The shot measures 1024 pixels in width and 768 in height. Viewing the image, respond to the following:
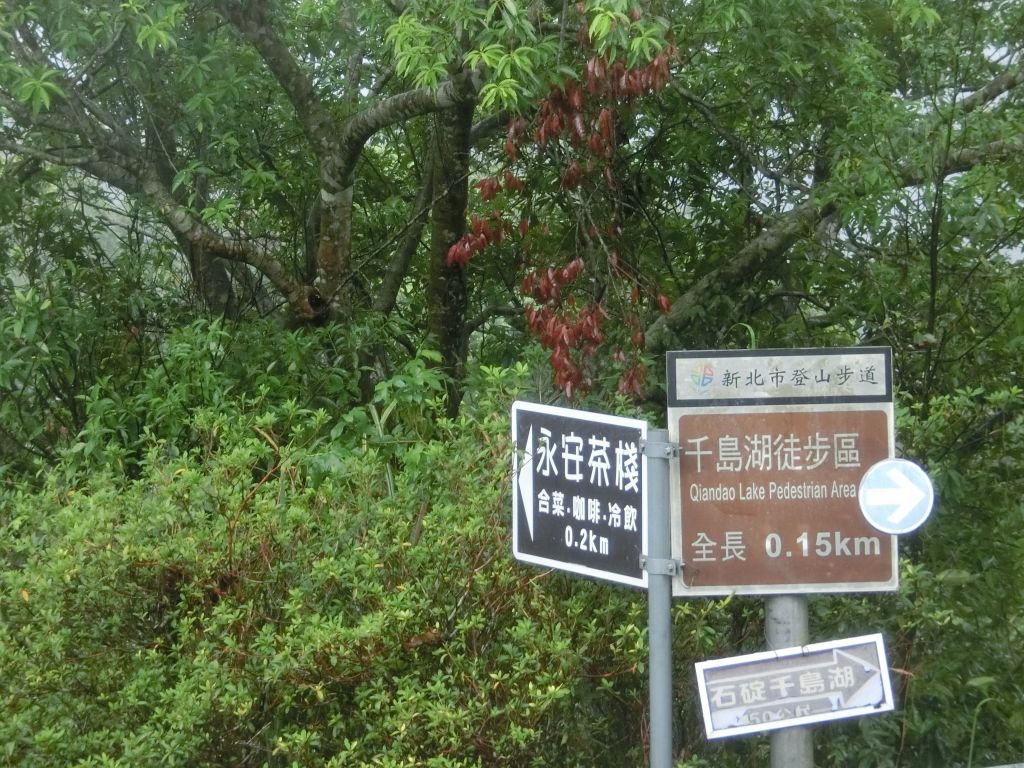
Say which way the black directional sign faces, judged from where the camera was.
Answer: facing the viewer and to the left of the viewer

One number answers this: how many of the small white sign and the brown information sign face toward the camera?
2

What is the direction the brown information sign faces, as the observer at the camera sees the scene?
facing the viewer

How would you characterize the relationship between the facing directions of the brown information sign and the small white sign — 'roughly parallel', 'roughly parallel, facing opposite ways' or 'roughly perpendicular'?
roughly parallel
